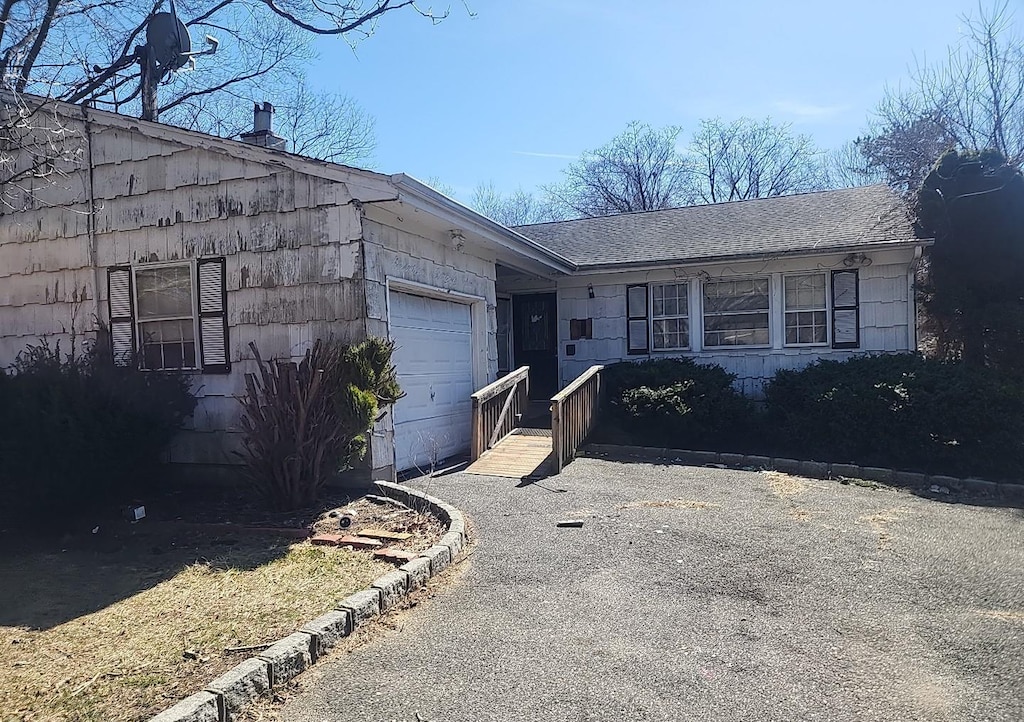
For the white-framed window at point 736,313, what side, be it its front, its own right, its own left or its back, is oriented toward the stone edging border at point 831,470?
front

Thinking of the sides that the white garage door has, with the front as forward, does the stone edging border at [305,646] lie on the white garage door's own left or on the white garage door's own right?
on the white garage door's own right

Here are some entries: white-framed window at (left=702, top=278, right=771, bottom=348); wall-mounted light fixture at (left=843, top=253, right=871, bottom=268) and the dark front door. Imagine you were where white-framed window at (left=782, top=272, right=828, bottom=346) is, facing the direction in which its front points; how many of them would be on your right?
2

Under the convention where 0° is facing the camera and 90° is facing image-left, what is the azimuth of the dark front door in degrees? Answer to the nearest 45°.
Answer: approximately 0°

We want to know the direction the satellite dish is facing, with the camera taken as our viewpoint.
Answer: facing away from the viewer and to the right of the viewer

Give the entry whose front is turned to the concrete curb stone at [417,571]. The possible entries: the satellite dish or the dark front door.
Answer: the dark front door

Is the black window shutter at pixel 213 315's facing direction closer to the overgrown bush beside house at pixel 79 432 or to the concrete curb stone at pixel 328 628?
the concrete curb stone

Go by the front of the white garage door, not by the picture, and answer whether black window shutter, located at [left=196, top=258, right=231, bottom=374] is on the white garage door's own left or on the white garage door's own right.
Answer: on the white garage door's own right

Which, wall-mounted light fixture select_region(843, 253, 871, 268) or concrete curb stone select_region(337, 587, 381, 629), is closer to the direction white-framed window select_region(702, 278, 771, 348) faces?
the concrete curb stone

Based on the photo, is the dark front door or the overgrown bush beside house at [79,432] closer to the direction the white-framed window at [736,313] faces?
the overgrown bush beside house
